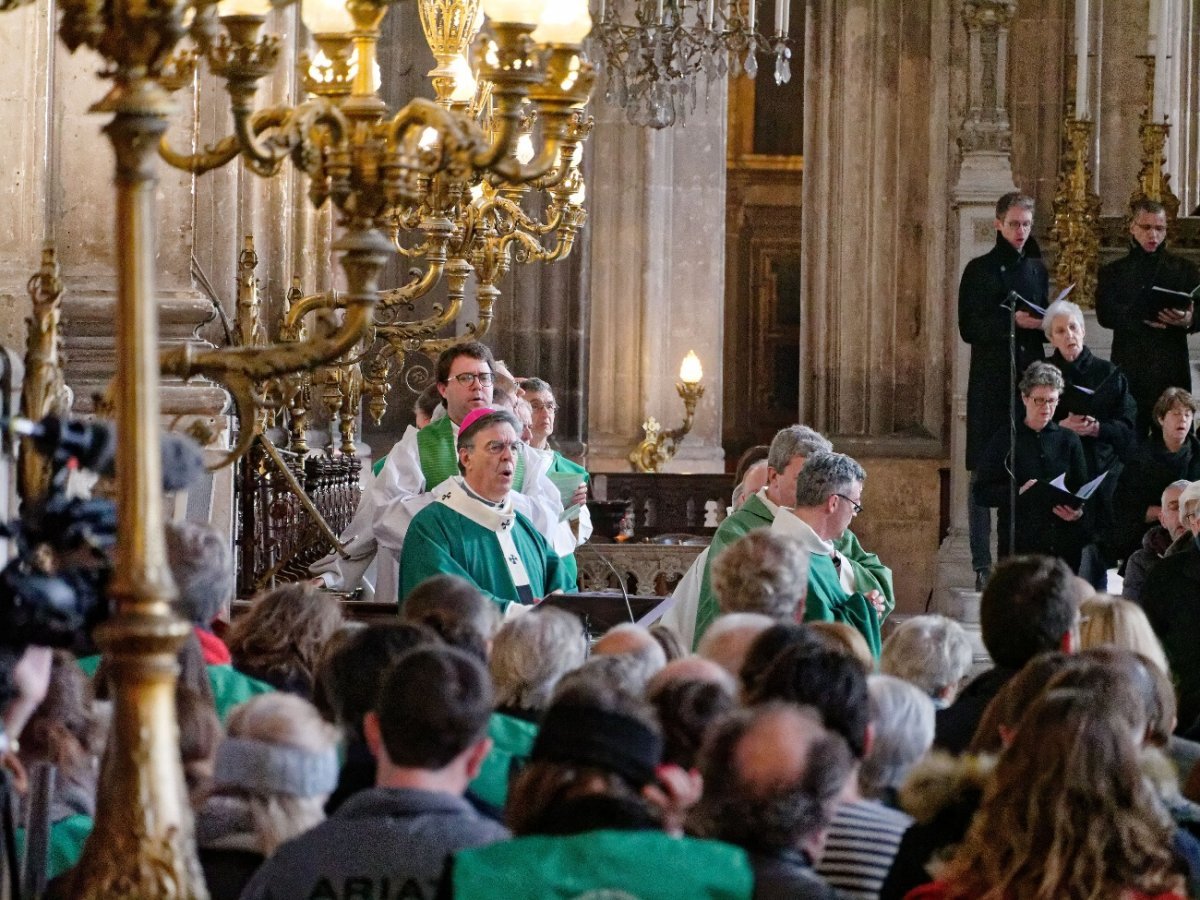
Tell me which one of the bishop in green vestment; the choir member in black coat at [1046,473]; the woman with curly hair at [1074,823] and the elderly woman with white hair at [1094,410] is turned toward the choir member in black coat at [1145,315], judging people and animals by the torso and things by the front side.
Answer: the woman with curly hair

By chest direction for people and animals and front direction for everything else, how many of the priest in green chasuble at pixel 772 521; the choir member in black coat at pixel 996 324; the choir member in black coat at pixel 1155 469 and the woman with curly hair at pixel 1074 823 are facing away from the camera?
1

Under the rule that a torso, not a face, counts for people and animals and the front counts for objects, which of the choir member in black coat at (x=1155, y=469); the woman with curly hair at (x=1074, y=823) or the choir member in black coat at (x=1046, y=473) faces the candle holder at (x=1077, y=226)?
the woman with curly hair

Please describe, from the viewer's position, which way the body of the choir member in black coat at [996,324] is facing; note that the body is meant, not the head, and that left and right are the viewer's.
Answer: facing the viewer and to the right of the viewer

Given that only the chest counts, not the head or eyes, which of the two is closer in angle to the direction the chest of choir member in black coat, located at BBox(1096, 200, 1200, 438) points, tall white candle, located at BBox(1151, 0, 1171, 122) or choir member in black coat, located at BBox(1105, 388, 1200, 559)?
the choir member in black coat

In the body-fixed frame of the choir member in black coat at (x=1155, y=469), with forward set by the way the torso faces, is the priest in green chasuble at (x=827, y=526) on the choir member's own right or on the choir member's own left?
on the choir member's own right

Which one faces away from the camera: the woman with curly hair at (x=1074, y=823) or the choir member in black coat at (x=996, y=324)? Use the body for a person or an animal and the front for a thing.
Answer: the woman with curly hair

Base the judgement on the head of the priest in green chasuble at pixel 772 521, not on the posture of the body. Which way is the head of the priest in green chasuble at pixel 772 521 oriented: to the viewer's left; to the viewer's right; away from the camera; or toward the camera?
to the viewer's right

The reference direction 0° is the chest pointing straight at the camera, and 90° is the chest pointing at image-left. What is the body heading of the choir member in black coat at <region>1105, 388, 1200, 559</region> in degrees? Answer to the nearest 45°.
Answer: approximately 315°

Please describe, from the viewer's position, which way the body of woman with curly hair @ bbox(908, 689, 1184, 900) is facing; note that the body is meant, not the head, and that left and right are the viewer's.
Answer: facing away from the viewer

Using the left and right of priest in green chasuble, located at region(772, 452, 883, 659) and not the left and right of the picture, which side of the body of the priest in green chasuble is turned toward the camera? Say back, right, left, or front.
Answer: right
